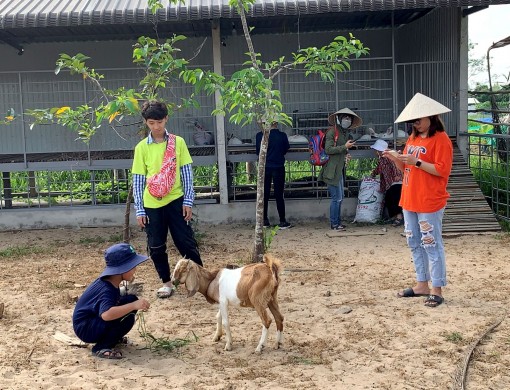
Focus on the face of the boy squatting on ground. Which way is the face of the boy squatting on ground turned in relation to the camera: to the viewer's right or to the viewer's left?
to the viewer's right

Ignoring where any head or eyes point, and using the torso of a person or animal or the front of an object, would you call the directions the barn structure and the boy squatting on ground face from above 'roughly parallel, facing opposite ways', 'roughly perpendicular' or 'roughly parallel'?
roughly perpendicular

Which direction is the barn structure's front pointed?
toward the camera

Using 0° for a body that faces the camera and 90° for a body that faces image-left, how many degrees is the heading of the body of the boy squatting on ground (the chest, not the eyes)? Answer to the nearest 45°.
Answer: approximately 270°

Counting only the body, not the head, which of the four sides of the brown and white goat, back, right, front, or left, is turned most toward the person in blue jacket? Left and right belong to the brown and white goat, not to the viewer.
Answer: right

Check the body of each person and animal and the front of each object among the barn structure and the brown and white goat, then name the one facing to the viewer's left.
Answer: the brown and white goat

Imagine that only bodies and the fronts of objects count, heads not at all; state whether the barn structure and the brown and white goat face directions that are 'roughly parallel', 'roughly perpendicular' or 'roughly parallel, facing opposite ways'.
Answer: roughly perpendicular

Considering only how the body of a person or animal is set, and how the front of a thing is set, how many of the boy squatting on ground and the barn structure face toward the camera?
1

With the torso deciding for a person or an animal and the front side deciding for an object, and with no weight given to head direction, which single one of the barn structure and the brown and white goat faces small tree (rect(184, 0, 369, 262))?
the barn structure

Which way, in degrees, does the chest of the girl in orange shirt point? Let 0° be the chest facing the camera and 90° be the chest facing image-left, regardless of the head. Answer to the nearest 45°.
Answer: approximately 45°

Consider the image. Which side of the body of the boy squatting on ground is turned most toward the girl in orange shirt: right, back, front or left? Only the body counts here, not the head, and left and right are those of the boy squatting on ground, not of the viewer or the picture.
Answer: front

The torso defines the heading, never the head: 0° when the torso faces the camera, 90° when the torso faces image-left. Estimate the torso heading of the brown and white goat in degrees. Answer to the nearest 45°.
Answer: approximately 90°

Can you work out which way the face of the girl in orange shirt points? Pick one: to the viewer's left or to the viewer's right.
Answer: to the viewer's left

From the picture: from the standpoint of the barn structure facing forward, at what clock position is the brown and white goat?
The brown and white goat is roughly at 12 o'clock from the barn structure.

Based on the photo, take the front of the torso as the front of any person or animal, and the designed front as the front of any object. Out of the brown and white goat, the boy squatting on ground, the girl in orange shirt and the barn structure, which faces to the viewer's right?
the boy squatting on ground

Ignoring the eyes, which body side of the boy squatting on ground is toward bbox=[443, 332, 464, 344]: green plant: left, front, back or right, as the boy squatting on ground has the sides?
front

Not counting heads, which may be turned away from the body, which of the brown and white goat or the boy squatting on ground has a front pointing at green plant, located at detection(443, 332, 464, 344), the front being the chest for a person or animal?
the boy squatting on ground

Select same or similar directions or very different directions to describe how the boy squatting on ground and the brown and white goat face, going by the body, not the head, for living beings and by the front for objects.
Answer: very different directions
